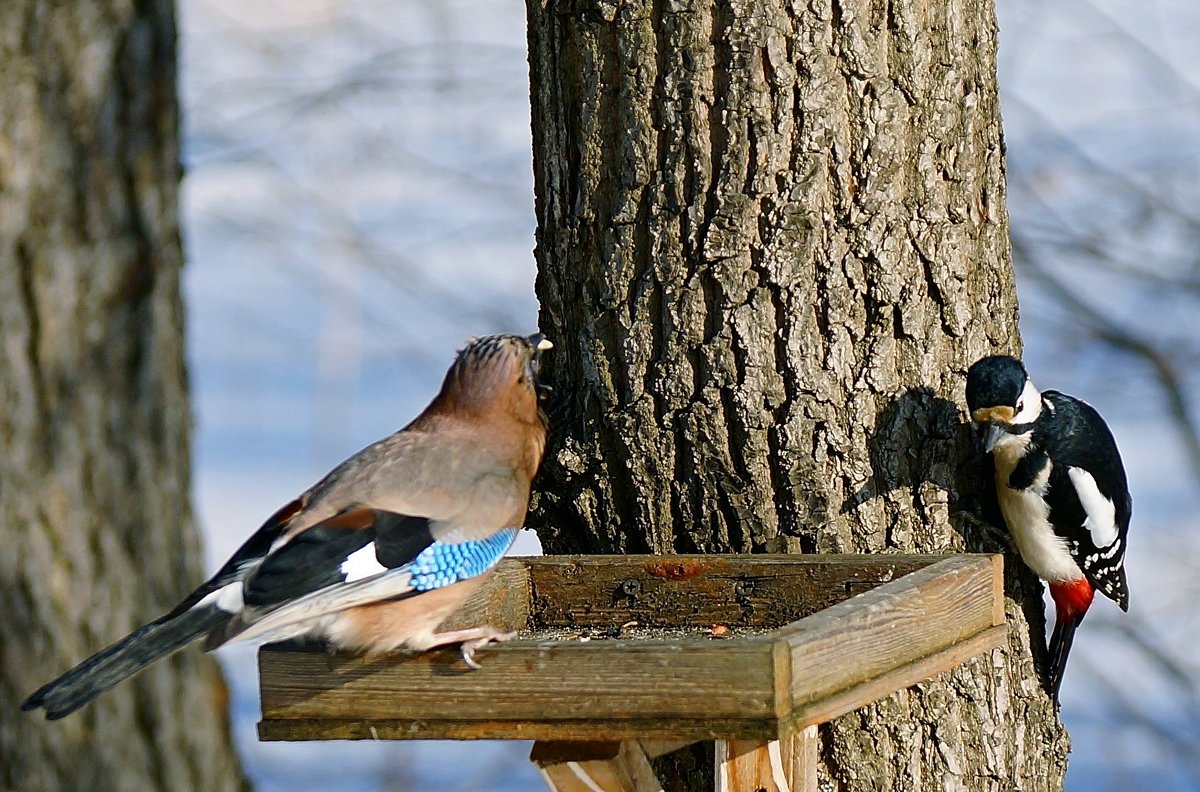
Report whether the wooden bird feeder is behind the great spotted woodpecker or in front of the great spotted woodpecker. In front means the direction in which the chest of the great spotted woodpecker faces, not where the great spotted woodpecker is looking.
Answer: in front

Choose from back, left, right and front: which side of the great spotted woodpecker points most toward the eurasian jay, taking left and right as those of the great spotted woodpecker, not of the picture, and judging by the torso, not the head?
front

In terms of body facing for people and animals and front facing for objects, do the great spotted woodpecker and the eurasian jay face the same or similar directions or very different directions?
very different directions

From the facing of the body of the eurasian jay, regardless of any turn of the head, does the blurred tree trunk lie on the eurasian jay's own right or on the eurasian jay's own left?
on the eurasian jay's own left

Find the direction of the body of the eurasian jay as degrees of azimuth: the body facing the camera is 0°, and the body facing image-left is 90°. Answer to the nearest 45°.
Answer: approximately 225°

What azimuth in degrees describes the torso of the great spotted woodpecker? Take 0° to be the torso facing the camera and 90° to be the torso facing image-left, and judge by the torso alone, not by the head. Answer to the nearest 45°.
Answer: approximately 45°

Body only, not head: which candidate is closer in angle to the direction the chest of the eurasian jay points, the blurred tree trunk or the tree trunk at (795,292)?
the tree trunk

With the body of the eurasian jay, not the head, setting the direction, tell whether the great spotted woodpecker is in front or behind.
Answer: in front
